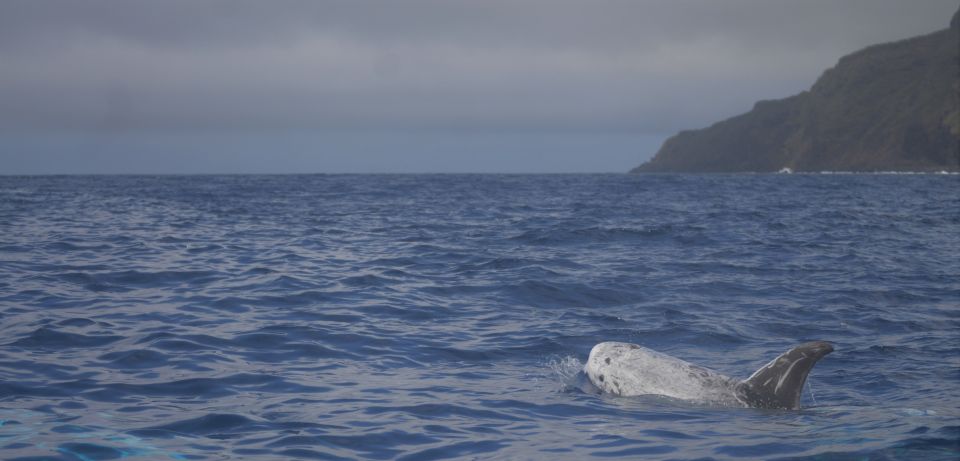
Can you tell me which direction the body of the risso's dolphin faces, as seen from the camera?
to the viewer's left
